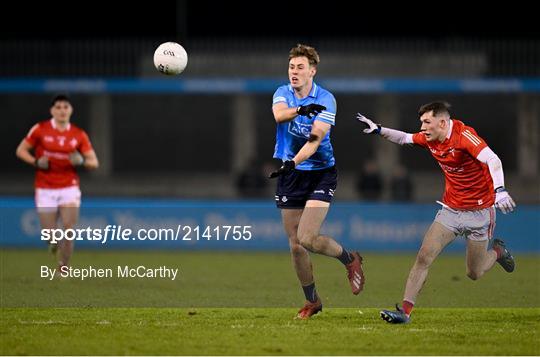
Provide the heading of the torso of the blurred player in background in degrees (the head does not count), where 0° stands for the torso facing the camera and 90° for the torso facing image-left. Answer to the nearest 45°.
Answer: approximately 0°

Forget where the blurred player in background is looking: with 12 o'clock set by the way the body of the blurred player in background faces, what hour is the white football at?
The white football is roughly at 11 o'clock from the blurred player in background.
